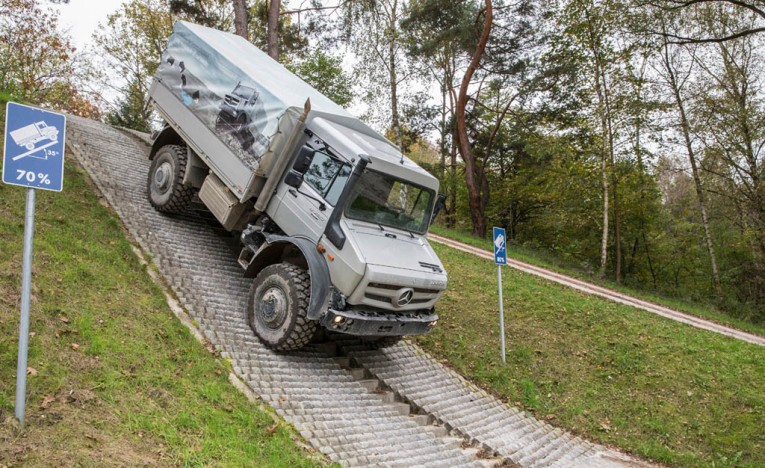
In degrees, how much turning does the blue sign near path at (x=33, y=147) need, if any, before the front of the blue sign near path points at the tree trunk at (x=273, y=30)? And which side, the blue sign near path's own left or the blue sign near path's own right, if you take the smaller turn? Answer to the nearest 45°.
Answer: approximately 135° to the blue sign near path's own left

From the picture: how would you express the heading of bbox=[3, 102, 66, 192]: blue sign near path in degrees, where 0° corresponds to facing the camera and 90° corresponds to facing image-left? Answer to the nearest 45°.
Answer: approximately 0°

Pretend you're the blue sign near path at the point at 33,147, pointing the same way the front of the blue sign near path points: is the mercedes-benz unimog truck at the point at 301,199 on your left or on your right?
on your left

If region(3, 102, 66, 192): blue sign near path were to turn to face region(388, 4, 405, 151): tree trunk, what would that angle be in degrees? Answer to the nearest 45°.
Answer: approximately 135° to its left

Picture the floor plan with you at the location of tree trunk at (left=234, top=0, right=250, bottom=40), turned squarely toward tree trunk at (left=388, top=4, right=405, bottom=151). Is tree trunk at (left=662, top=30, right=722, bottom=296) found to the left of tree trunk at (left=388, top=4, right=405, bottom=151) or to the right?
right

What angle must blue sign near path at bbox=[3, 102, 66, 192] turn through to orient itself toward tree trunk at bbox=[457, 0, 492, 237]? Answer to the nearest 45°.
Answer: approximately 135° to its left

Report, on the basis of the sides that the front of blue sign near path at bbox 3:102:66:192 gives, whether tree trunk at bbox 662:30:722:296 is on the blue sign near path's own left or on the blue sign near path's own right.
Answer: on the blue sign near path's own left
